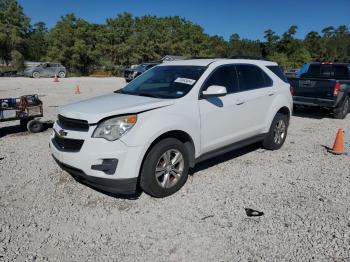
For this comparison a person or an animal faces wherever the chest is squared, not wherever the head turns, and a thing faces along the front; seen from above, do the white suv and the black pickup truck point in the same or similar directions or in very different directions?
very different directions

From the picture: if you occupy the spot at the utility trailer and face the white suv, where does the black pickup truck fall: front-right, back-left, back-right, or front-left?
front-left

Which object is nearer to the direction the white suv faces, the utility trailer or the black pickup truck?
the utility trailer

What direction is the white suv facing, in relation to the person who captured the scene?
facing the viewer and to the left of the viewer

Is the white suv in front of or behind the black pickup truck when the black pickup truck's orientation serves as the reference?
behind

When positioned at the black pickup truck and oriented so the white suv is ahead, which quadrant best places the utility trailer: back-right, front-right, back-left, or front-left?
front-right

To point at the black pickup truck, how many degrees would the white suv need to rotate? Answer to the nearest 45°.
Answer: approximately 180°

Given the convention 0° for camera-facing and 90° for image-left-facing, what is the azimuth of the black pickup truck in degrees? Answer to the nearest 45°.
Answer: approximately 225°

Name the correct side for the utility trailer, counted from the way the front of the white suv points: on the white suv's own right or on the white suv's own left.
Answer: on the white suv's own right
